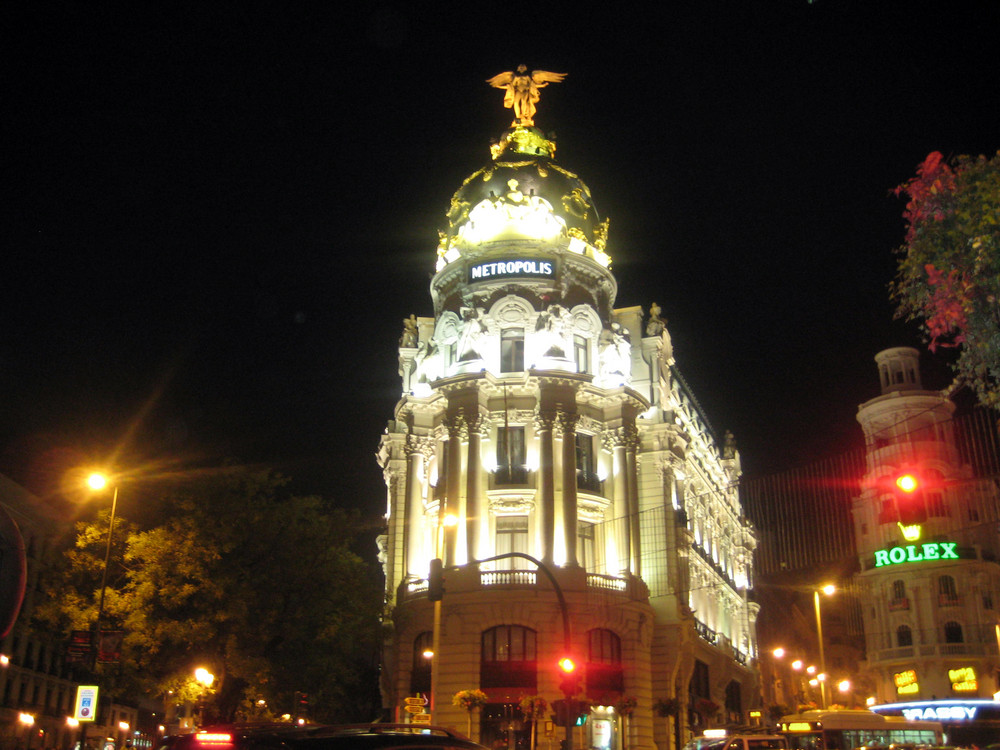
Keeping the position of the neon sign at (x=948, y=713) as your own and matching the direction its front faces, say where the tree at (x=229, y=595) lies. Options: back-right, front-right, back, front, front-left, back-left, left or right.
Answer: front-right

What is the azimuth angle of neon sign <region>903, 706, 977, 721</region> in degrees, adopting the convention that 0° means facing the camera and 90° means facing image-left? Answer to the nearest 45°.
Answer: approximately 0°

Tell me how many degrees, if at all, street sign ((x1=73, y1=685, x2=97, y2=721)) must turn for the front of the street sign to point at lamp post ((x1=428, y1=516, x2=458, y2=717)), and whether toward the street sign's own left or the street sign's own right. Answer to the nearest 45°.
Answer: approximately 135° to the street sign's own left

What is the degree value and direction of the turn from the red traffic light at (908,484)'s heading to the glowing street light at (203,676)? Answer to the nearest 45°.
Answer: approximately 135° to its right

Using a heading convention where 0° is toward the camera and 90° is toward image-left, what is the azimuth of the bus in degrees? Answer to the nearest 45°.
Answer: approximately 45°

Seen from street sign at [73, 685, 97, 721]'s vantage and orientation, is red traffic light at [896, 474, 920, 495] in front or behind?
in front
